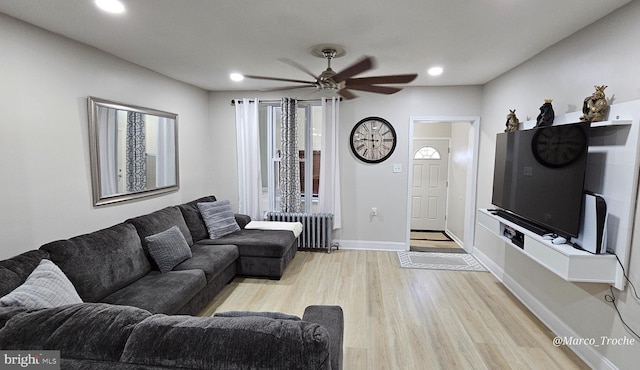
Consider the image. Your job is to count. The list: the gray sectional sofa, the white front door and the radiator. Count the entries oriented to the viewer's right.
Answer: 1

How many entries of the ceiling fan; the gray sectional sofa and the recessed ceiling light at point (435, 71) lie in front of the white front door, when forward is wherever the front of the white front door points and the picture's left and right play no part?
3

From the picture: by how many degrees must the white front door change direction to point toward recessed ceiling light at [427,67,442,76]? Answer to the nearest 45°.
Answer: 0° — it already faces it

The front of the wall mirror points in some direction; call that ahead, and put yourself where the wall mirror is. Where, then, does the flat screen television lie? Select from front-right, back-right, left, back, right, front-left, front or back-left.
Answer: front

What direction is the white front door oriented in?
toward the camera

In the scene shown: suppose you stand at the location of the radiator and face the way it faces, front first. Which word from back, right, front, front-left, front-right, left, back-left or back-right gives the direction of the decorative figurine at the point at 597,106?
front-left

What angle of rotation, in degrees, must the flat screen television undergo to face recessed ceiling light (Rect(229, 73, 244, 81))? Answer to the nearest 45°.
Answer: approximately 45° to its right

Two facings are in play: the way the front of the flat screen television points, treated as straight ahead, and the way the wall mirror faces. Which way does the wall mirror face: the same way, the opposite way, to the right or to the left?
the opposite way

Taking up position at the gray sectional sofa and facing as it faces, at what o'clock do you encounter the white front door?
The white front door is roughly at 11 o'clock from the gray sectional sofa.

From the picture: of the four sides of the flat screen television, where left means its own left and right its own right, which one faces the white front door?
right

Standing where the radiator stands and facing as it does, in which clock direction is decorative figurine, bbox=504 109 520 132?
The decorative figurine is roughly at 10 o'clock from the radiator.

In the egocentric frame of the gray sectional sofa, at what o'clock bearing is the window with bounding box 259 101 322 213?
The window is roughly at 10 o'clock from the gray sectional sofa.

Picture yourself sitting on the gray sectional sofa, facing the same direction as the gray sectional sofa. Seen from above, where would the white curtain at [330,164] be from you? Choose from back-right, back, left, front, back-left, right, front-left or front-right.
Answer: front-left

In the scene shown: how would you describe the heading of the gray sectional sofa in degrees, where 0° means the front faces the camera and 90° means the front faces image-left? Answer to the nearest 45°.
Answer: approximately 270°

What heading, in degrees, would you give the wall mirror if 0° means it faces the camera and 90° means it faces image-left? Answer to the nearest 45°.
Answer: approximately 315°
